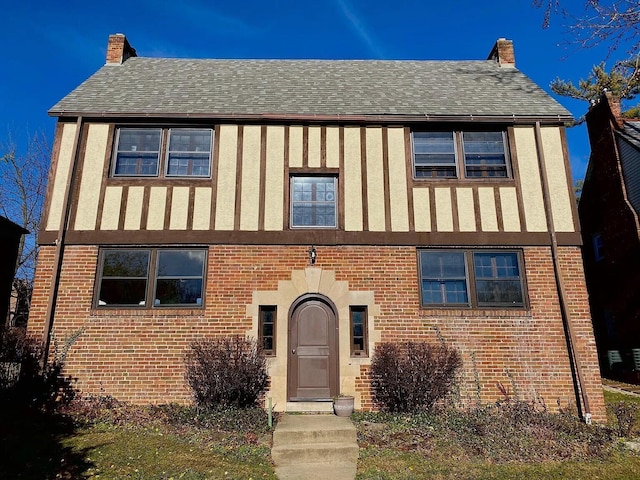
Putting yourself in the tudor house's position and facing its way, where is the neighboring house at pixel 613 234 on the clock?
The neighboring house is roughly at 8 o'clock from the tudor house.

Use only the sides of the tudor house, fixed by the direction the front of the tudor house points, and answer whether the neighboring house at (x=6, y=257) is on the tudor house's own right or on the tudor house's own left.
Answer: on the tudor house's own right

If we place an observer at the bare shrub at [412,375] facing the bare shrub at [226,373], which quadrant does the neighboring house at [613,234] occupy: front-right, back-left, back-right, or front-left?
back-right

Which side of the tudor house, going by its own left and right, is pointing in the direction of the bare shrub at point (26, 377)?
right

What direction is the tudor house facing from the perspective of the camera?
toward the camera

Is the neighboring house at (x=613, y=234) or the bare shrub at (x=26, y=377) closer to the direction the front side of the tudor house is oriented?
the bare shrub

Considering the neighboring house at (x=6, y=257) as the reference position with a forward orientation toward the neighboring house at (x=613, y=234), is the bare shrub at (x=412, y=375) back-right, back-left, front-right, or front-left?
front-right
